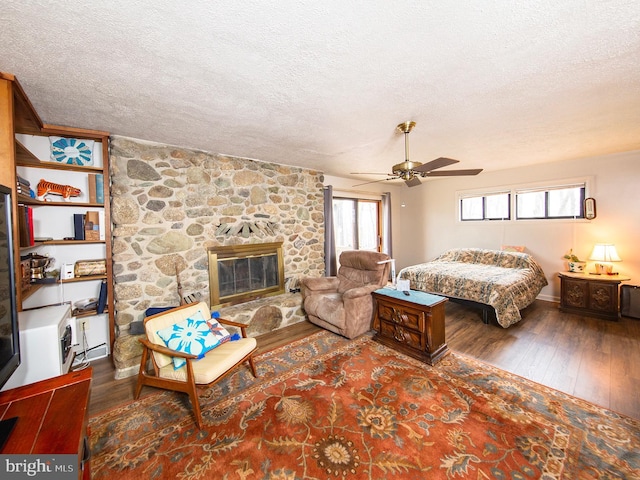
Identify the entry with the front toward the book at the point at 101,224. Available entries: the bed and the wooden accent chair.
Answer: the bed

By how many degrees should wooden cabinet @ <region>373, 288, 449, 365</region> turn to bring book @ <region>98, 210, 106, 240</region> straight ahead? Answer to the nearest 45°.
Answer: approximately 45° to its right

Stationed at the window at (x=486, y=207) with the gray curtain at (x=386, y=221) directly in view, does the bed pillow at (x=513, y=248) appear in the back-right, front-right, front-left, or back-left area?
back-left

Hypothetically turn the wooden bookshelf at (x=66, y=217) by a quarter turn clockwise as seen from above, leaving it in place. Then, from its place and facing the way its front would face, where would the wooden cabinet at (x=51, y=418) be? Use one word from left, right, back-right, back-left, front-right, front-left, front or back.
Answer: front-left

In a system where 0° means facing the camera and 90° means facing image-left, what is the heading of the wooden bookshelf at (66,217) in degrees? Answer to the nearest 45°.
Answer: approximately 315°

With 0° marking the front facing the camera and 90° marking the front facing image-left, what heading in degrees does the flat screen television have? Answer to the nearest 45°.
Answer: approximately 270°

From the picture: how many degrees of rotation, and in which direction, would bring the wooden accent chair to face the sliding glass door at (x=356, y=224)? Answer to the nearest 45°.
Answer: approximately 90° to its left

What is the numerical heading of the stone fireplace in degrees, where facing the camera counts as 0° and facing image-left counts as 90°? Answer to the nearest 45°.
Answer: approximately 315°

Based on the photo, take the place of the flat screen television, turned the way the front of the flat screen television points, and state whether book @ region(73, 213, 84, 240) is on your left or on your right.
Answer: on your left

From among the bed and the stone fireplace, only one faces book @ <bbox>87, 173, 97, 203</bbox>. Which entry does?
the bed

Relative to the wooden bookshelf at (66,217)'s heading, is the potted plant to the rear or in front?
in front

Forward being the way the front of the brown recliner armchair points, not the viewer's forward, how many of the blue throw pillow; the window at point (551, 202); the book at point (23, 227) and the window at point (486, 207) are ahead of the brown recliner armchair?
2
